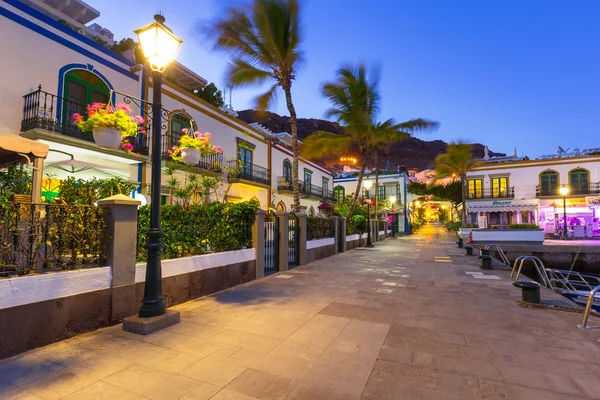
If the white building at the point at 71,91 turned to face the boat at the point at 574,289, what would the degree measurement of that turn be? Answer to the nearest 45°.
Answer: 0° — it already faces it

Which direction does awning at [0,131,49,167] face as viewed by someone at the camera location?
facing the viewer and to the right of the viewer

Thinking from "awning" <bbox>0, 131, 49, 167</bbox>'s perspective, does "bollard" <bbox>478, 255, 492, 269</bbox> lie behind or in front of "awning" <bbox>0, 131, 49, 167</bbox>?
in front

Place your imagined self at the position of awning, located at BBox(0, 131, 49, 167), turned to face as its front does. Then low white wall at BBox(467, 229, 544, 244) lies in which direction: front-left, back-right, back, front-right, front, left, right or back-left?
front-left

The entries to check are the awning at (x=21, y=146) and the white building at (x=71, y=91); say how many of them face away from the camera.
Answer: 0

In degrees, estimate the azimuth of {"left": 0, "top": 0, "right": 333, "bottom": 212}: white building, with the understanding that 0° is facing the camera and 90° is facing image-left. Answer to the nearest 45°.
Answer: approximately 315°

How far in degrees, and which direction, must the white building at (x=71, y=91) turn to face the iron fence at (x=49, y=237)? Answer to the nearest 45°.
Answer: approximately 45° to its right

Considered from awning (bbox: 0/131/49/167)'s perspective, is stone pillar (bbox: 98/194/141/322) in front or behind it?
in front

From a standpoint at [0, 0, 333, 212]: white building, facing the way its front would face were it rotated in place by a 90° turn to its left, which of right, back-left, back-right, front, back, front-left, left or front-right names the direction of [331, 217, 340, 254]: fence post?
front-right

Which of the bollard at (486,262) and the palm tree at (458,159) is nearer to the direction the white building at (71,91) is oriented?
the bollard

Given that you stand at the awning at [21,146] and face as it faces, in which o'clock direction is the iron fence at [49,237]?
The iron fence is roughly at 1 o'clock from the awning.

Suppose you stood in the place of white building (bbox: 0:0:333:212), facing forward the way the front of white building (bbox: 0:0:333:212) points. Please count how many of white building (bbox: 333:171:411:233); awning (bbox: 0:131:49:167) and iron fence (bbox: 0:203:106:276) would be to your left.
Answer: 1

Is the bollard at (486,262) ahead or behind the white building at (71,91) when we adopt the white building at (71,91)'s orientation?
ahead

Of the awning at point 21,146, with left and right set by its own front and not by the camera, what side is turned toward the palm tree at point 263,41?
left
